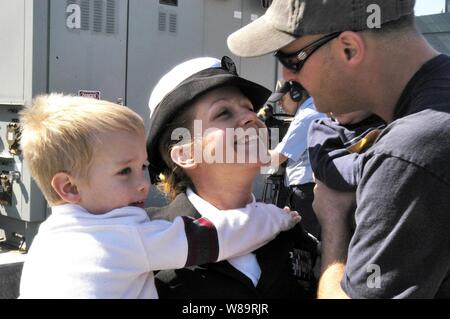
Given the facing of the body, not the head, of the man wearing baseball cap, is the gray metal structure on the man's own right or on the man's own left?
on the man's own right

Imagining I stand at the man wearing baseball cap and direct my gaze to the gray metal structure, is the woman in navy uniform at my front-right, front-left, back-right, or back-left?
front-left

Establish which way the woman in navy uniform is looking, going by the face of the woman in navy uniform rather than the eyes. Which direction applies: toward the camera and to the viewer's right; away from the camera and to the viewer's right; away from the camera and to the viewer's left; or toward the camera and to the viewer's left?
toward the camera and to the viewer's right

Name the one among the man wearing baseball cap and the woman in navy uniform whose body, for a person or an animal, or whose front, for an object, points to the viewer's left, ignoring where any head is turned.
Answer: the man wearing baseball cap

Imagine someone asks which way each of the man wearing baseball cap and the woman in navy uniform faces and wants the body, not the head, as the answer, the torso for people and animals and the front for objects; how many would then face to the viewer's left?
1

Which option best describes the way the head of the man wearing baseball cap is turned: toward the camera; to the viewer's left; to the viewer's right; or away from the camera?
to the viewer's left

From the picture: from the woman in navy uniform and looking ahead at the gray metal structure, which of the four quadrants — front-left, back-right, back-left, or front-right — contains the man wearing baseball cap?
back-right

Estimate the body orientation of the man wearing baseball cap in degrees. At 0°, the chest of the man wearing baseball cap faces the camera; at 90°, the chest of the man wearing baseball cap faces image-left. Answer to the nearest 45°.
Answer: approximately 90°

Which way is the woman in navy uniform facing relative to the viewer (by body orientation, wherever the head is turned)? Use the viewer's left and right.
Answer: facing the viewer and to the right of the viewer

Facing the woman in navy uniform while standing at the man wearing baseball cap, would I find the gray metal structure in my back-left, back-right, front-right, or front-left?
front-right
